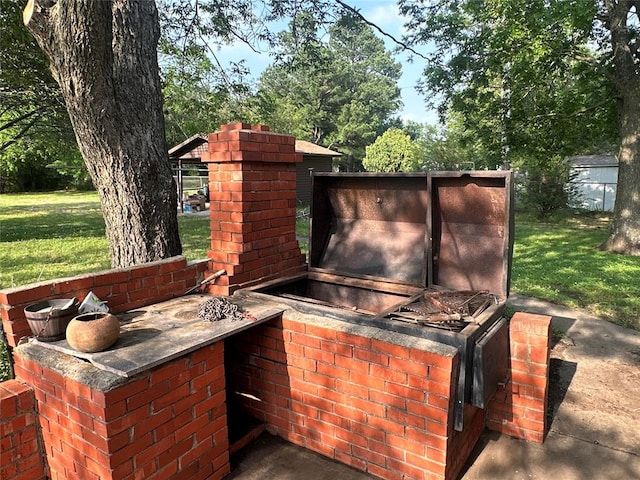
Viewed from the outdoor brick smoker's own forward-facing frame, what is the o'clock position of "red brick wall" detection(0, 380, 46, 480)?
The red brick wall is roughly at 1 o'clock from the outdoor brick smoker.

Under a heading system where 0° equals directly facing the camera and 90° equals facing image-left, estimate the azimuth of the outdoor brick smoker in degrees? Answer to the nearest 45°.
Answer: approximately 45°

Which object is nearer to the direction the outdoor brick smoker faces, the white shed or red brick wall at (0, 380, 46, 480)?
the red brick wall

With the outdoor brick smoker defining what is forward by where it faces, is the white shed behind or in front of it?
behind
